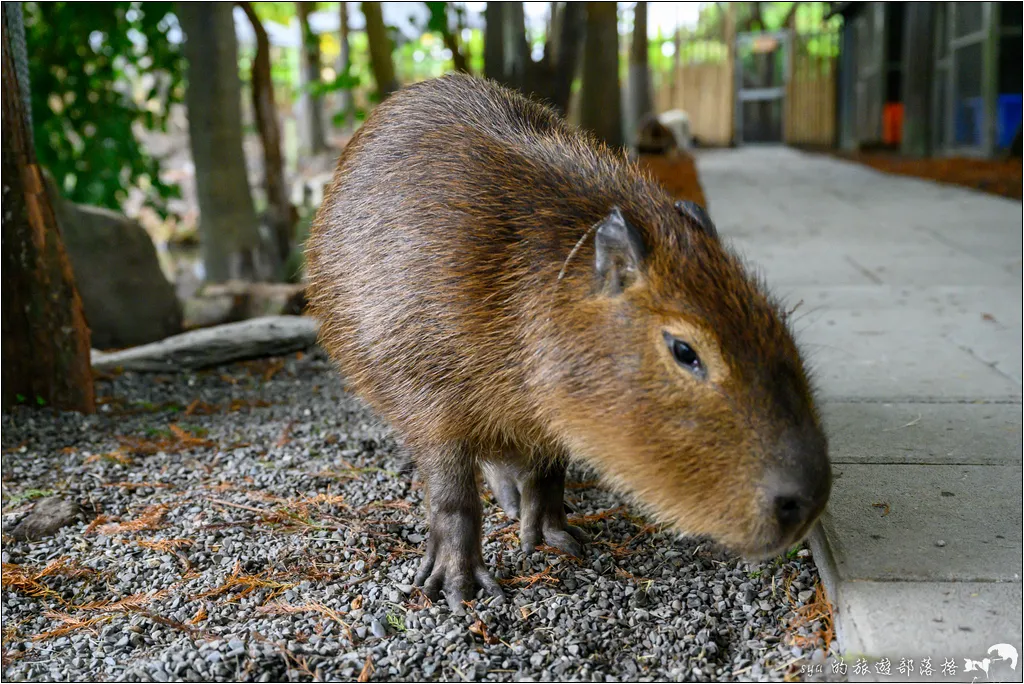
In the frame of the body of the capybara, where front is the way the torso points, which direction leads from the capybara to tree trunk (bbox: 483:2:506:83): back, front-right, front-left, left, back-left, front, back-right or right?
back-left

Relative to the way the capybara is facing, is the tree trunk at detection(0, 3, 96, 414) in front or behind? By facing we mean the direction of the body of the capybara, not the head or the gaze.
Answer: behind

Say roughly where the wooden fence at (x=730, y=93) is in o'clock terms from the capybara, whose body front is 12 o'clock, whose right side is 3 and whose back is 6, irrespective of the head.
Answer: The wooden fence is roughly at 8 o'clock from the capybara.

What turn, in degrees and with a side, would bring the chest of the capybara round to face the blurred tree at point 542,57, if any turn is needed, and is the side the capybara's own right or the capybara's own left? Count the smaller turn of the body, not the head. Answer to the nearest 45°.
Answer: approximately 135° to the capybara's own left

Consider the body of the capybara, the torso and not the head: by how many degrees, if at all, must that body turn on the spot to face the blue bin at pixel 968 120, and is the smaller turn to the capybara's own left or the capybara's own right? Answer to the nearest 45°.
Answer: approximately 90° to the capybara's own left

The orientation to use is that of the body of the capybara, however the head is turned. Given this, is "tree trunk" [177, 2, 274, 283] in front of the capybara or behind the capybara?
behind

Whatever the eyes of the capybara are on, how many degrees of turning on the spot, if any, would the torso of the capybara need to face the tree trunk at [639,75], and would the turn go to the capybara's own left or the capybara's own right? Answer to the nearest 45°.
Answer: approximately 135° to the capybara's own left

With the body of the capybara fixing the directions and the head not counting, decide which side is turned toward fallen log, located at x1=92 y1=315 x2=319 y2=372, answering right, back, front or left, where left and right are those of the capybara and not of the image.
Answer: back

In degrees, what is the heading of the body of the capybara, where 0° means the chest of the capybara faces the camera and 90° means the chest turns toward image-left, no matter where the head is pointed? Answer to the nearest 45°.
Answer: approximately 315°

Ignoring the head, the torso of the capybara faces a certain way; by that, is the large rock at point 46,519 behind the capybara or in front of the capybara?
behind

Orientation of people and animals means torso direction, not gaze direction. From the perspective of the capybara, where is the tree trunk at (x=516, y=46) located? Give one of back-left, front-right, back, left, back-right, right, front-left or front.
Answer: back-left
